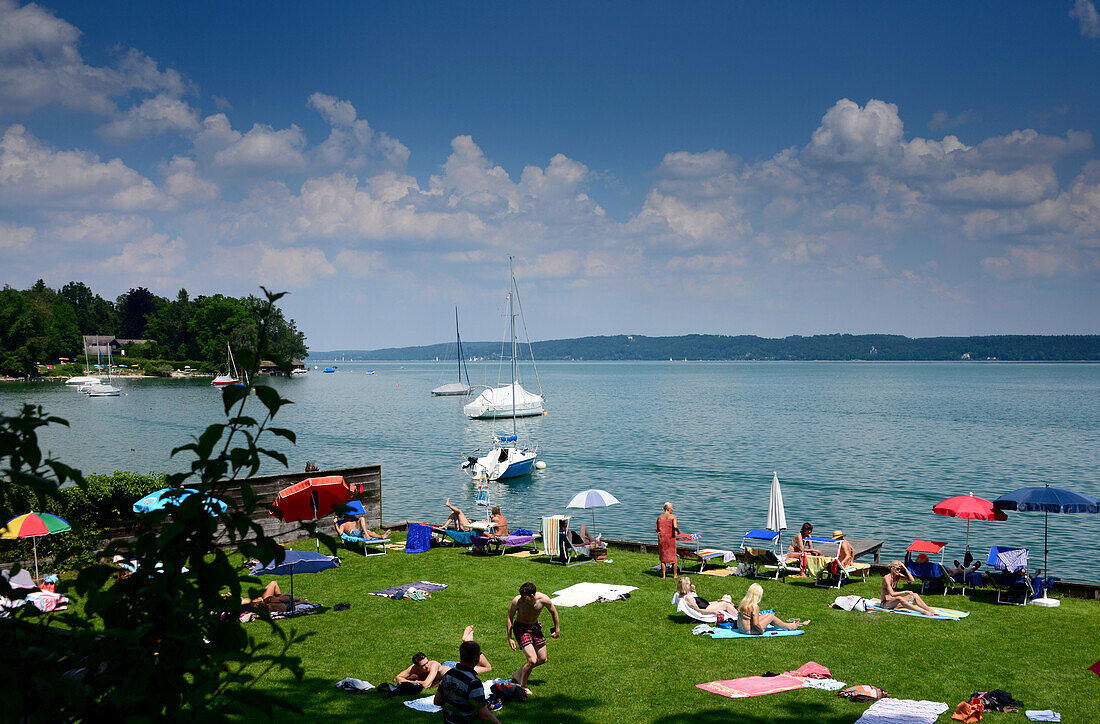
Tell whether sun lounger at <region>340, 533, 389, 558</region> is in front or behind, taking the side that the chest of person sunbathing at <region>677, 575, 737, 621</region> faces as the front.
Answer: behind

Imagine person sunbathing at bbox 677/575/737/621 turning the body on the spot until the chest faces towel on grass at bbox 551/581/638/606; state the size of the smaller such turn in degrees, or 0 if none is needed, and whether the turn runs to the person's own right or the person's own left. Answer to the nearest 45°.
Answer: approximately 135° to the person's own left

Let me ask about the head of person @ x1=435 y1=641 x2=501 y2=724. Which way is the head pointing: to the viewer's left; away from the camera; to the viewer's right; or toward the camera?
away from the camera

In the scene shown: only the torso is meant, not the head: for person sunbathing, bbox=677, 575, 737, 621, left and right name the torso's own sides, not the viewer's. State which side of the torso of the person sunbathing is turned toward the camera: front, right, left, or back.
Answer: right

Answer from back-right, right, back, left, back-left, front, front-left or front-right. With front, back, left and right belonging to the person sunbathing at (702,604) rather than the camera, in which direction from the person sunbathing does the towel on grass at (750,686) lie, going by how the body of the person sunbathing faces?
right

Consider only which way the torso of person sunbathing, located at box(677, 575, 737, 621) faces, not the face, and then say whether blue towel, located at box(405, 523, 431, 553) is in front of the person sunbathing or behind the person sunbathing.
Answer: behind

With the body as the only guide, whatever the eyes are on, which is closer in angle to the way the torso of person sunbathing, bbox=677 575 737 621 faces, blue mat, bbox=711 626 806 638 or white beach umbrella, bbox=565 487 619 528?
the blue mat

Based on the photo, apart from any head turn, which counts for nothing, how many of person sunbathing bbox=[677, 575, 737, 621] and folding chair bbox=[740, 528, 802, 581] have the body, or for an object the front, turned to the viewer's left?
0
